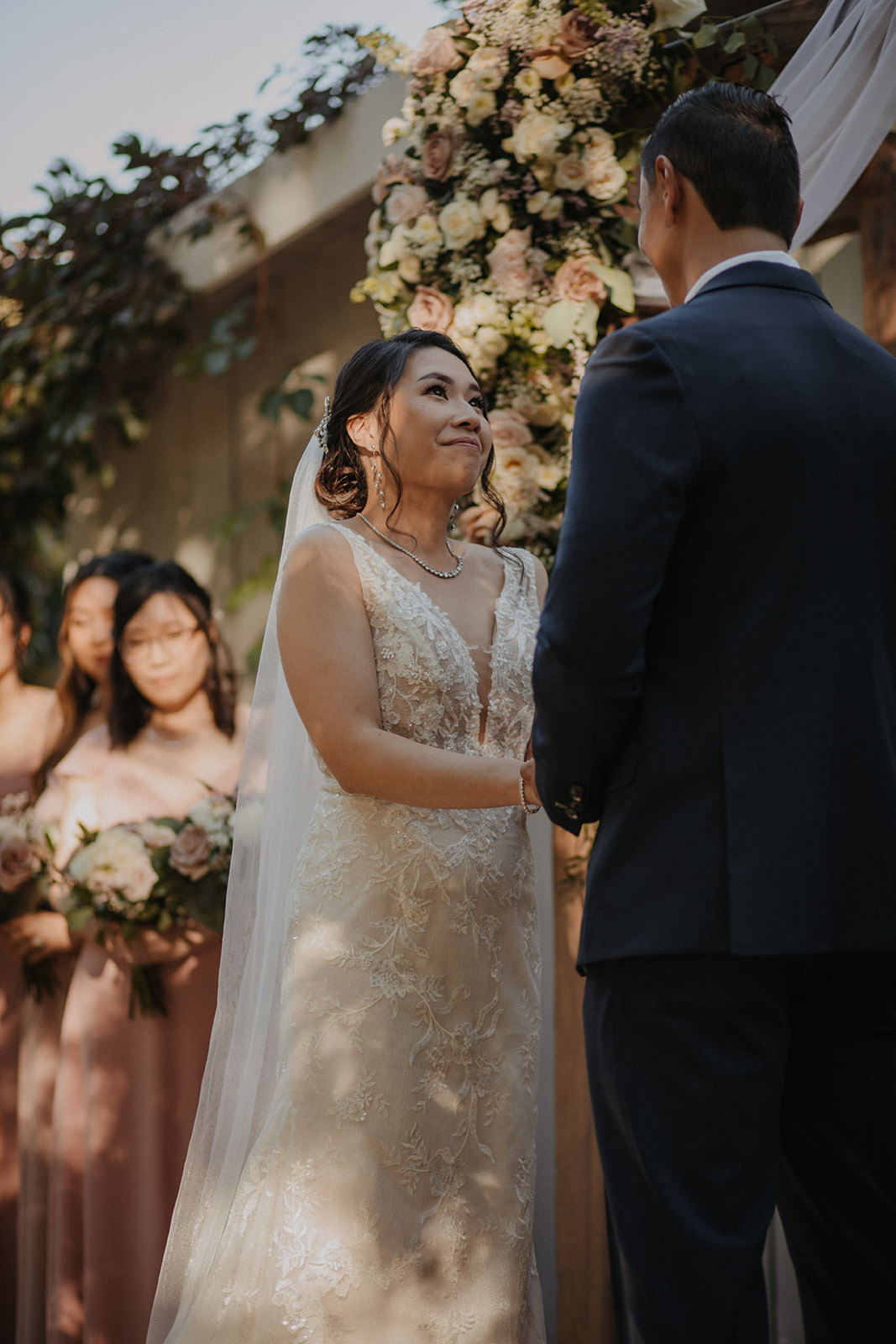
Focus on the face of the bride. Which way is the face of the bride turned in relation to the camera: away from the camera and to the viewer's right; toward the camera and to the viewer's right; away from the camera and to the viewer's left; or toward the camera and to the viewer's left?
toward the camera and to the viewer's right

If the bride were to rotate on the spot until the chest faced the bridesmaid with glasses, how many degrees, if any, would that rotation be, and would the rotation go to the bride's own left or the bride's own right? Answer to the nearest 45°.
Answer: approximately 180°

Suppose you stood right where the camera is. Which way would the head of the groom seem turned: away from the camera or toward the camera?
away from the camera

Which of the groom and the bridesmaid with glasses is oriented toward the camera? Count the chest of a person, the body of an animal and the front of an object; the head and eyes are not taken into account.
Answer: the bridesmaid with glasses

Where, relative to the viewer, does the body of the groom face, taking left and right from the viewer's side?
facing away from the viewer and to the left of the viewer

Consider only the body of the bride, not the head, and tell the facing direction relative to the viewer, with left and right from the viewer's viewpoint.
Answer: facing the viewer and to the right of the viewer

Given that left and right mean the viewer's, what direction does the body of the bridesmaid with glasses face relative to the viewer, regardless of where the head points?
facing the viewer

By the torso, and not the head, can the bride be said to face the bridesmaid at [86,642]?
no

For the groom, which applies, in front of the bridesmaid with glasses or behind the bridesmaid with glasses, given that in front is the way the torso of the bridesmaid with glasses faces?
in front

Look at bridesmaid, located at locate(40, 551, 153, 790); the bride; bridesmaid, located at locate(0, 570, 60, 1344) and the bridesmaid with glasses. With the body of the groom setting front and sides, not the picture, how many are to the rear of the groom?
0

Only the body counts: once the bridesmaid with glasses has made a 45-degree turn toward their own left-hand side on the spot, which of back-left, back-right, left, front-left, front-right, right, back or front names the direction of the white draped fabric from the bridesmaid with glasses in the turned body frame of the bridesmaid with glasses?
front

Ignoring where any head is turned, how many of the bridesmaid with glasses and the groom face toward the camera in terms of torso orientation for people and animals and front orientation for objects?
1

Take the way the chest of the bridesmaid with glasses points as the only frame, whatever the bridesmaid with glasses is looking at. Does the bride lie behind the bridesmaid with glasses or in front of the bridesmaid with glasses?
in front

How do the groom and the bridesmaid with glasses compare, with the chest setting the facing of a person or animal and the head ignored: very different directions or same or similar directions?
very different directions

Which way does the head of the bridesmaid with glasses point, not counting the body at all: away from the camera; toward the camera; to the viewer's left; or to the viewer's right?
toward the camera

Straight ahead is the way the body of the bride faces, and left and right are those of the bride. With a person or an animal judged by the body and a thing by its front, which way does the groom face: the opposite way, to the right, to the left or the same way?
the opposite way

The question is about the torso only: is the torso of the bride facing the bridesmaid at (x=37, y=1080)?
no
